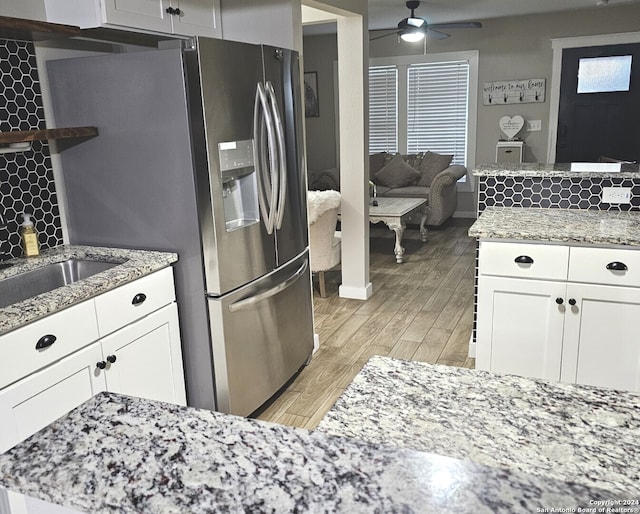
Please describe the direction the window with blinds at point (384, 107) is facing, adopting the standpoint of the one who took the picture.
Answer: facing the viewer

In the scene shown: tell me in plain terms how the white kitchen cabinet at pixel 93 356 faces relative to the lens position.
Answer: facing the viewer and to the right of the viewer

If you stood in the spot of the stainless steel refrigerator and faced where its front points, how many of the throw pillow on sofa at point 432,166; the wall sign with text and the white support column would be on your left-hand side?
3

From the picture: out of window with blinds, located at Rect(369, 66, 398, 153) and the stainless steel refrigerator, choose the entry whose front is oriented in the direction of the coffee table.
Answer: the window with blinds

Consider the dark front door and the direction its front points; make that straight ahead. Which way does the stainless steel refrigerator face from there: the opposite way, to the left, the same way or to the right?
to the left

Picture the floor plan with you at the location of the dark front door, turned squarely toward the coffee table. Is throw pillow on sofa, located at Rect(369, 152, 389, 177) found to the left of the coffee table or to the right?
right

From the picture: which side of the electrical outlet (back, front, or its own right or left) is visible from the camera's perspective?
front

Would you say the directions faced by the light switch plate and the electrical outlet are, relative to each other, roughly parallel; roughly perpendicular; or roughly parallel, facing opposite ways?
roughly parallel

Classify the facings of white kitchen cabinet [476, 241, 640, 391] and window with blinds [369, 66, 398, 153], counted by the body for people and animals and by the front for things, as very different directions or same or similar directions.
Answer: same or similar directions

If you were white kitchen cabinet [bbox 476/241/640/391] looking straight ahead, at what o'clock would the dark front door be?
The dark front door is roughly at 6 o'clock from the white kitchen cabinet.

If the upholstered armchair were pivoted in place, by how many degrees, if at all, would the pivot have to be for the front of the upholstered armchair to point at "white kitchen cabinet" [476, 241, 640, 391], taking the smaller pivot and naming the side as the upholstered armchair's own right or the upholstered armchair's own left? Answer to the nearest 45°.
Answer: approximately 90° to the upholstered armchair's own right

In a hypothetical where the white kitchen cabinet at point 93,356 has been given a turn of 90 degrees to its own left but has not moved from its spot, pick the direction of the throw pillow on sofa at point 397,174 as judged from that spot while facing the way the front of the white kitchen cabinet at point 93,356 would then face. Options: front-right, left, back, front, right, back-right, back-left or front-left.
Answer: front

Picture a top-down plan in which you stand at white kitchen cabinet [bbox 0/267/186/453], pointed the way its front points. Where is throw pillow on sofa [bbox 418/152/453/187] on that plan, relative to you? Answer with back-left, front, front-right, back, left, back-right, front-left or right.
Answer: left

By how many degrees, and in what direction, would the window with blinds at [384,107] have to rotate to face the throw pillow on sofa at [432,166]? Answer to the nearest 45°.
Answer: approximately 45° to its left

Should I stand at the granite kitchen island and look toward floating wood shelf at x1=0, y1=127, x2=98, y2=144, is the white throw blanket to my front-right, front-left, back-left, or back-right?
front-right

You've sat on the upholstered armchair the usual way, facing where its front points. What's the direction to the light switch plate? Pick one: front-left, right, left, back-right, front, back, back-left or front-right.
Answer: front

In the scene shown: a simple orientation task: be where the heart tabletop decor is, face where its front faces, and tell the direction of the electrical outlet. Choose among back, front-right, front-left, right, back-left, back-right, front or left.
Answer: front

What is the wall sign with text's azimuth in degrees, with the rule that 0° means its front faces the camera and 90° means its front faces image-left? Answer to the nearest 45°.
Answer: approximately 0°

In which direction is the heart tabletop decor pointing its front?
toward the camera

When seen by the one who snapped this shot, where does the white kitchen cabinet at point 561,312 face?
facing the viewer
